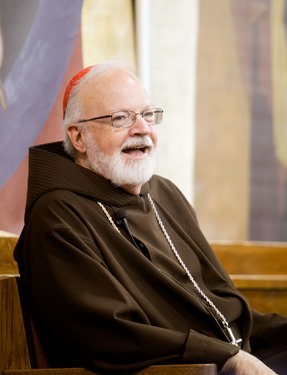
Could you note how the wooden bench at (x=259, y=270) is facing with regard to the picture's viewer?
facing the viewer

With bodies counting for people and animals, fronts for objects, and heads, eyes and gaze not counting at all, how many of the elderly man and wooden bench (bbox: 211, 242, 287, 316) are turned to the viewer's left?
0

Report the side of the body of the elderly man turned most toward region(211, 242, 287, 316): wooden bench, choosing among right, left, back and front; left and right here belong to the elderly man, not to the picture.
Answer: left

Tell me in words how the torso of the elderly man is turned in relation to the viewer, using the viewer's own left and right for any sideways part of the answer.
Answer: facing the viewer and to the right of the viewer
